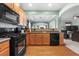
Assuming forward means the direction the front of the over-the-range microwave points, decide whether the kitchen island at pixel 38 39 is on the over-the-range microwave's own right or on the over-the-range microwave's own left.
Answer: on the over-the-range microwave's own left

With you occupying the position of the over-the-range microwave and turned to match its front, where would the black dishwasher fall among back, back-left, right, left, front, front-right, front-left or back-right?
left

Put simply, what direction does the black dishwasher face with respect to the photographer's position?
facing the viewer

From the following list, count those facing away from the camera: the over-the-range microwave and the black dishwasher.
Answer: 0
